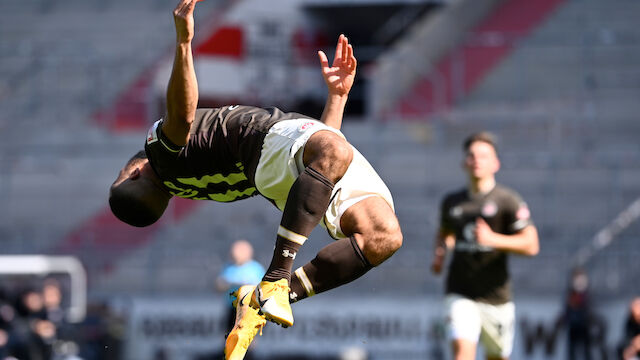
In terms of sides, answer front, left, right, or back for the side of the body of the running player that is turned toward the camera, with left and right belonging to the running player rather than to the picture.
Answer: front

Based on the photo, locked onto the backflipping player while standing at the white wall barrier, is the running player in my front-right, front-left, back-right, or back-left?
front-left

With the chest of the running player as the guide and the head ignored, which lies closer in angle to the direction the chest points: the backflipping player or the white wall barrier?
the backflipping player

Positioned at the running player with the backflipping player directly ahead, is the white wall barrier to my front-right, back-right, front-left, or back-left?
back-right

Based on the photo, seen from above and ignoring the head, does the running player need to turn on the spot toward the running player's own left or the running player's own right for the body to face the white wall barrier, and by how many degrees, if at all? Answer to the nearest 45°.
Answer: approximately 135° to the running player's own right

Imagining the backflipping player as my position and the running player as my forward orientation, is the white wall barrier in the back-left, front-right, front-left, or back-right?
front-left

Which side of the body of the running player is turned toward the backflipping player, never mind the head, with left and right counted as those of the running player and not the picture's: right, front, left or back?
front

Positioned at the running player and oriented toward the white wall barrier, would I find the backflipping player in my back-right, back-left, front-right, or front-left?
back-left
